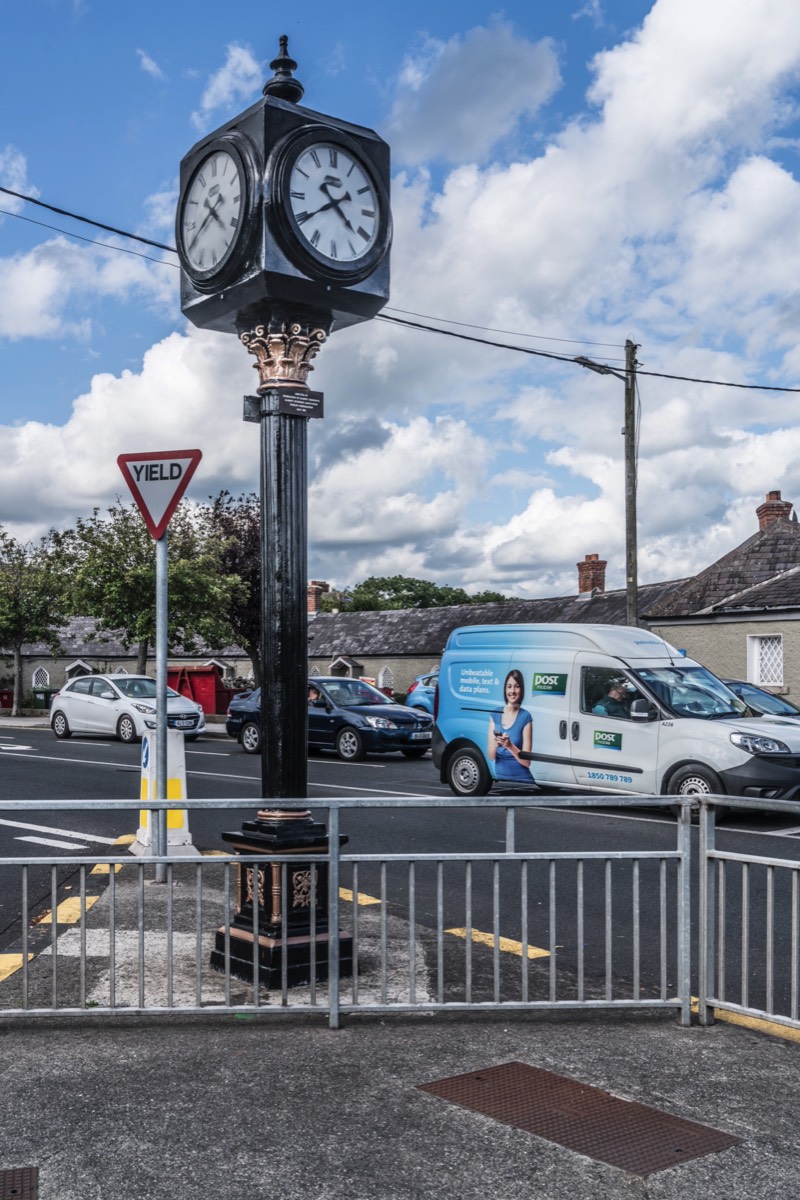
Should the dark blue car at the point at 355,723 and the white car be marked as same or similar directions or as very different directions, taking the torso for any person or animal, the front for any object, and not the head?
same or similar directions

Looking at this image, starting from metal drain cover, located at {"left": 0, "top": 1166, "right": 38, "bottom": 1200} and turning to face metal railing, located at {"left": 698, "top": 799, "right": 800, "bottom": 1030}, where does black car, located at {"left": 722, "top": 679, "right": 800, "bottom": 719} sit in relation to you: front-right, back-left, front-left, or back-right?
front-left

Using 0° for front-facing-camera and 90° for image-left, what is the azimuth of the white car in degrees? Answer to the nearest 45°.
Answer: approximately 315°

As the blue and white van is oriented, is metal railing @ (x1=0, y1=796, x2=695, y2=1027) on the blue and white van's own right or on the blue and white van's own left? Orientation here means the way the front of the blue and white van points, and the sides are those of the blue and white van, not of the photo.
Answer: on the blue and white van's own right

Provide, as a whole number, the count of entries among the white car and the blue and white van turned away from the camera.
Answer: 0

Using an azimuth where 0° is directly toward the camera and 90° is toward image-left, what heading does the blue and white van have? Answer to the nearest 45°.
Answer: approximately 315°

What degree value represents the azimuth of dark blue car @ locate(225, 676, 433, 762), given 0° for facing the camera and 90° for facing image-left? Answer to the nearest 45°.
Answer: approximately 315°

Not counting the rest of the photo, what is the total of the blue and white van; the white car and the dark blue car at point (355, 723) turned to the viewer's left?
0

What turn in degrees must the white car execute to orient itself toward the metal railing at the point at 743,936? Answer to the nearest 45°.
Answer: approximately 45° to its right

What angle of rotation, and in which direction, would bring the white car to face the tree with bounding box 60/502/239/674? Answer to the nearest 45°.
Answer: approximately 135° to its left

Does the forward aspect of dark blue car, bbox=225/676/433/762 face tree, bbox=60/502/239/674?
no

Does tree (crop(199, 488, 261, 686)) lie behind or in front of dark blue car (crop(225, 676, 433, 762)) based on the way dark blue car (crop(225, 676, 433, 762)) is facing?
behind

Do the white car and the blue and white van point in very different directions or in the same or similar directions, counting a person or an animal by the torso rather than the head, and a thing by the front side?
same or similar directions

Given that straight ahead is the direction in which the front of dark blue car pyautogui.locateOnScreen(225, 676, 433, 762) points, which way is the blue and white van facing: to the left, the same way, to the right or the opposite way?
the same way
